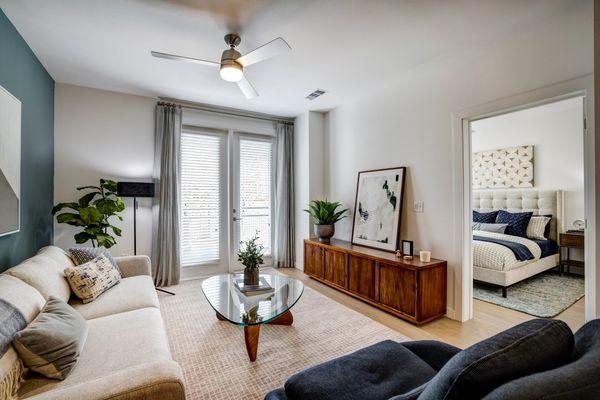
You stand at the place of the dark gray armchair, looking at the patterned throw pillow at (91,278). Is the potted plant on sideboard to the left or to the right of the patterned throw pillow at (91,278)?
right

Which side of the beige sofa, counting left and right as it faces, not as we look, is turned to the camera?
right

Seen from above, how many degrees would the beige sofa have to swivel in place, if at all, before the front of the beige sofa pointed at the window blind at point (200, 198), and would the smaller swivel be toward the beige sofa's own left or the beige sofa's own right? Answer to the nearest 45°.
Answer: approximately 45° to the beige sofa's own left

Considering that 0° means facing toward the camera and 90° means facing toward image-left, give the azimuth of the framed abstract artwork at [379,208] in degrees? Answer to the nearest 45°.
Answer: approximately 45°

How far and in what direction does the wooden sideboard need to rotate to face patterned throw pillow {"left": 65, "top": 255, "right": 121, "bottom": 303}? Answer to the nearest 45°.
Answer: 0° — it already faces it

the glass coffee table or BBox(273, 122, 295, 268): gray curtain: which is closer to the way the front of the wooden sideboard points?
the glass coffee table

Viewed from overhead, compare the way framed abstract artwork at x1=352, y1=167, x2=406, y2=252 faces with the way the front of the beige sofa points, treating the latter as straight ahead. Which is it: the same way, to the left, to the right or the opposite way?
the opposite way

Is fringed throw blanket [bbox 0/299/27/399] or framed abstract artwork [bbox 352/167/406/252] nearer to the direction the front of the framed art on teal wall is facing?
the framed abstract artwork

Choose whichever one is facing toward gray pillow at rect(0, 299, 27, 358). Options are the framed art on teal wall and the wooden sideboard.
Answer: the wooden sideboard

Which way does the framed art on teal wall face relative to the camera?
to the viewer's right

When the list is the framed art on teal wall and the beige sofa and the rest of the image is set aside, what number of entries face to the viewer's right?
2

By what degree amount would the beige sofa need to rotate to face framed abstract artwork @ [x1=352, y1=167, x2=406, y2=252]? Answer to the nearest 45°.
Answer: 0° — it already faces it
